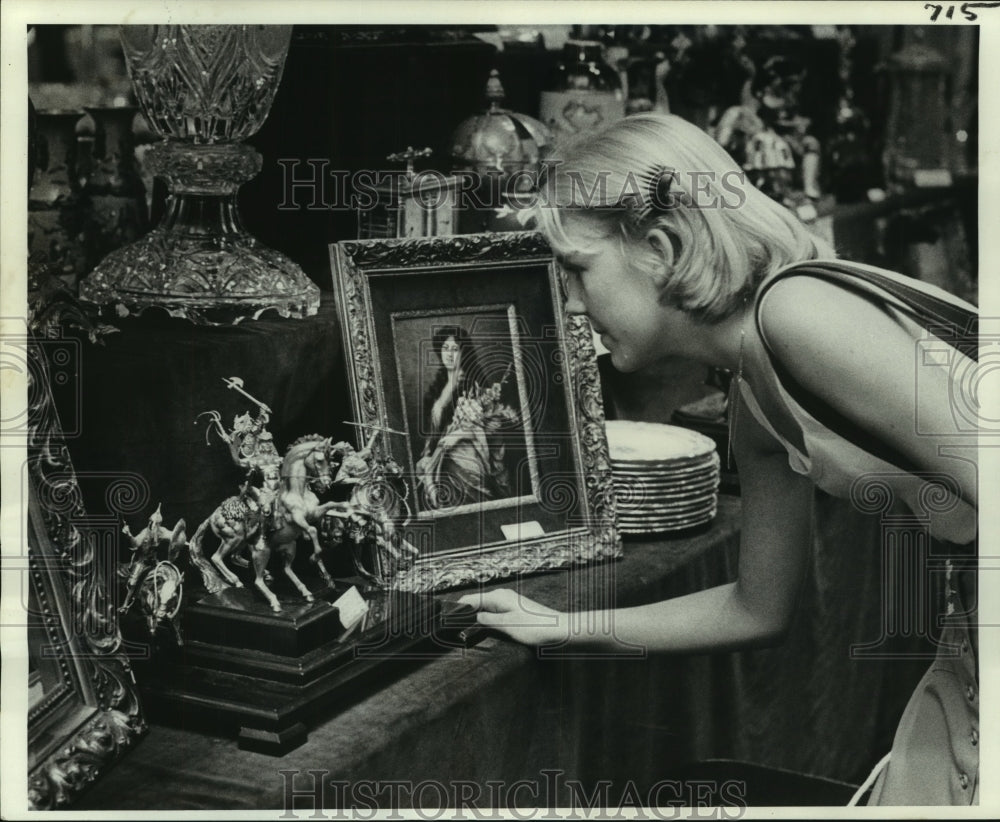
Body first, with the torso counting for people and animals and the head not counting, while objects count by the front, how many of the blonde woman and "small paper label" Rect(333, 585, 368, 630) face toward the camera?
1

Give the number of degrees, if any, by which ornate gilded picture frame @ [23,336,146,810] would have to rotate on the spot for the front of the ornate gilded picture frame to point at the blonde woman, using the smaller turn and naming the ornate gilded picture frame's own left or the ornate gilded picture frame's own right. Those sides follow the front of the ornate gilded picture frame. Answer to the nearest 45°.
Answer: approximately 45° to the ornate gilded picture frame's own left

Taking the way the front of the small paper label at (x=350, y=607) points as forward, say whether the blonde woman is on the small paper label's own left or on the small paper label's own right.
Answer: on the small paper label's own left

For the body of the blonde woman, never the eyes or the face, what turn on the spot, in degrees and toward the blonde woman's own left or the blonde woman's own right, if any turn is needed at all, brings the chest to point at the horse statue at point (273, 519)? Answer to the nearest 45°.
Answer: approximately 45° to the blonde woman's own left

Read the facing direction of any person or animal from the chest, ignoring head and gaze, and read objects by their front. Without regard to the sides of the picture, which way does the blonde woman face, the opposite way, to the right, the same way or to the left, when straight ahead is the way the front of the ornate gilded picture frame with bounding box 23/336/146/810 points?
the opposite way

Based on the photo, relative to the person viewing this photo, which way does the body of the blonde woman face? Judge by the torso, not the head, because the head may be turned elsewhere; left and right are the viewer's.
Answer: facing to the left of the viewer

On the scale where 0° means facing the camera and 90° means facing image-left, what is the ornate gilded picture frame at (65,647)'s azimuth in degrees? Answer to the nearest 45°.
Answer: approximately 315°

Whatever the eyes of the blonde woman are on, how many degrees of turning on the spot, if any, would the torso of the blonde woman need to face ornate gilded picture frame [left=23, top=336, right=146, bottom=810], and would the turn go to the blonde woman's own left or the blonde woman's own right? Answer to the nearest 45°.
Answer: approximately 45° to the blonde woman's own left

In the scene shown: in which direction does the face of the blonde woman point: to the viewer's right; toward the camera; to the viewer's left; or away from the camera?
to the viewer's left
